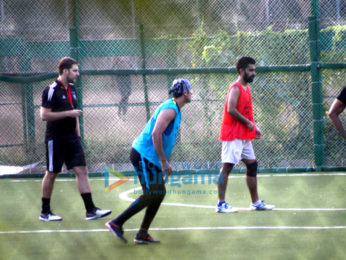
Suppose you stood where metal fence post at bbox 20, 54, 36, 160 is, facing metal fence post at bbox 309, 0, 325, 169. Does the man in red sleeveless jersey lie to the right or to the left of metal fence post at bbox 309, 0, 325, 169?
right

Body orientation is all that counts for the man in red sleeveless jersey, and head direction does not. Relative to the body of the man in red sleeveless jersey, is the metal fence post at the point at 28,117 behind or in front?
behind

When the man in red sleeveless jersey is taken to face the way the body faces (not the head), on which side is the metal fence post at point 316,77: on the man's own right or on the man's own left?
on the man's own left
